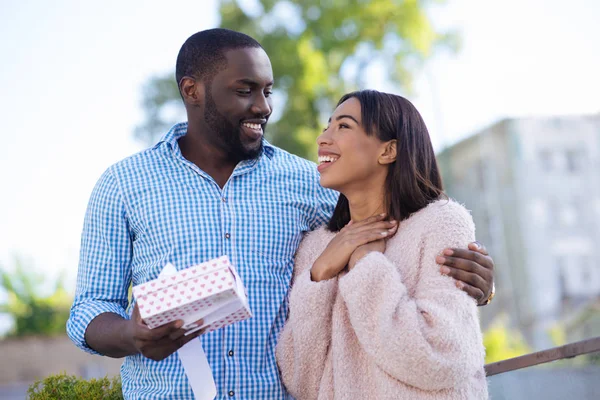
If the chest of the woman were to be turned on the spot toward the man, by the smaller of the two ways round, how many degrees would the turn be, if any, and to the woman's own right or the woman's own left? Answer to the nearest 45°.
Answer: approximately 45° to the woman's own right

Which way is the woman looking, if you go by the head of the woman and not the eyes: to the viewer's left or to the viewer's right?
to the viewer's left

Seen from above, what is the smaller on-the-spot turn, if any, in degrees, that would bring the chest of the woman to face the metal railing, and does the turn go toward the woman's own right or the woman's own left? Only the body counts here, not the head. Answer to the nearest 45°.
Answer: approximately 180°

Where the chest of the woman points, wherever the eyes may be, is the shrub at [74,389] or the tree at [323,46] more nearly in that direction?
the shrub

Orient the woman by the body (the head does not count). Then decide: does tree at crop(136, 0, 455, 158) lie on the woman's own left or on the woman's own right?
on the woman's own right

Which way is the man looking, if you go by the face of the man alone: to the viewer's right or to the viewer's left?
to the viewer's right

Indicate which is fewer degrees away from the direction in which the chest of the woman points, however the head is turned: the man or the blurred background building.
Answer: the man
